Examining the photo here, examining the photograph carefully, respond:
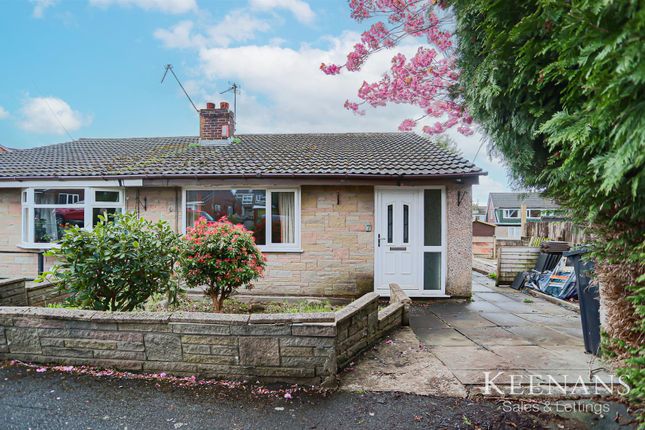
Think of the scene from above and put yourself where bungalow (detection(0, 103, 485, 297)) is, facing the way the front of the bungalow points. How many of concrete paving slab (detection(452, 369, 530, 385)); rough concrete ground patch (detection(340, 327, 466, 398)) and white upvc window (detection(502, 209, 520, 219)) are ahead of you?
2

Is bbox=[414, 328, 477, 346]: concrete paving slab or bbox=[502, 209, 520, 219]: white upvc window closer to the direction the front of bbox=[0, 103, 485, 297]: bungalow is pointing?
the concrete paving slab

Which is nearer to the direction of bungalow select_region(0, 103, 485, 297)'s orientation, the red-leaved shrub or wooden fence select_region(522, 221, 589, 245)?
the red-leaved shrub

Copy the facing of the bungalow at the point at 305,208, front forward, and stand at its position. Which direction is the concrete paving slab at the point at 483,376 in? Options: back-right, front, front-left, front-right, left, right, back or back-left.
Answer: front

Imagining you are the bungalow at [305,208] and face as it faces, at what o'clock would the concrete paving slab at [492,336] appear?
The concrete paving slab is roughly at 11 o'clock from the bungalow.

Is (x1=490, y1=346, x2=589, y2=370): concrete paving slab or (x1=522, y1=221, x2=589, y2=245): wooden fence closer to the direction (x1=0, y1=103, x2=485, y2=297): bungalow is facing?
the concrete paving slab

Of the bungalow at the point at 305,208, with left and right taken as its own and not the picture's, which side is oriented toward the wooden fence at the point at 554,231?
left

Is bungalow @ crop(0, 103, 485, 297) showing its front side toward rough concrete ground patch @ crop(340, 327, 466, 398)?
yes

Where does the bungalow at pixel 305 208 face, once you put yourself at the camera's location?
facing the viewer

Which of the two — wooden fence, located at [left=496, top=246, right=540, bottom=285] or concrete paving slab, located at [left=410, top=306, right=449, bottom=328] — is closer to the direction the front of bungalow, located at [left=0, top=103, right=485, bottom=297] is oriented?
the concrete paving slab

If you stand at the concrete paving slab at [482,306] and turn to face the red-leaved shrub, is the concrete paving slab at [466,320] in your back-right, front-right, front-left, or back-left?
front-left

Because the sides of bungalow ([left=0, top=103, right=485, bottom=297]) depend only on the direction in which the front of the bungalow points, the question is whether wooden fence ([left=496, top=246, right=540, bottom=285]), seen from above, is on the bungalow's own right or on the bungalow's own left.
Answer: on the bungalow's own left

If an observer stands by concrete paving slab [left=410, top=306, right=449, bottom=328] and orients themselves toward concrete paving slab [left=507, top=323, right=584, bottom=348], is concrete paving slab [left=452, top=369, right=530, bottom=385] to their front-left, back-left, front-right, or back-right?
front-right
